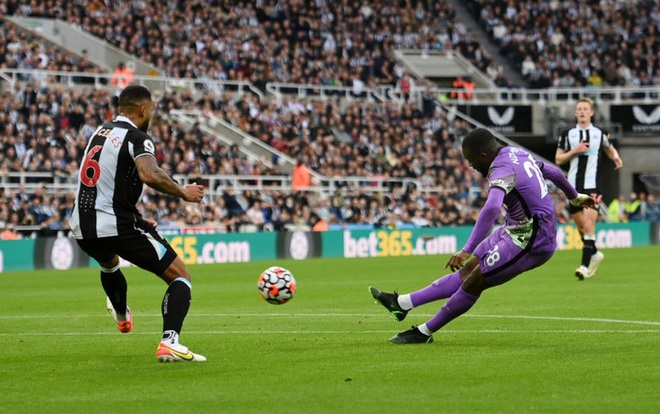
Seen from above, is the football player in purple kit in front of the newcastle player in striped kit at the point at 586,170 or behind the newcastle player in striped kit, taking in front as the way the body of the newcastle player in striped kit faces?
in front

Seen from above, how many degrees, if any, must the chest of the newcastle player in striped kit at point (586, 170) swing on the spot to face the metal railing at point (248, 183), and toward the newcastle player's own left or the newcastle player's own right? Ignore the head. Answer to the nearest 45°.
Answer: approximately 135° to the newcastle player's own right

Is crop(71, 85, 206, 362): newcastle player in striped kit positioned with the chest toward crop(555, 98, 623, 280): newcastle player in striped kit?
yes

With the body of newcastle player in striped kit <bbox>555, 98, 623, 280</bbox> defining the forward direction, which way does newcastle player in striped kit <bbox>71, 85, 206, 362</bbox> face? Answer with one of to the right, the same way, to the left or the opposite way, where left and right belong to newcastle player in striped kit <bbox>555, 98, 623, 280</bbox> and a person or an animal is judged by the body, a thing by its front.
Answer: the opposite way

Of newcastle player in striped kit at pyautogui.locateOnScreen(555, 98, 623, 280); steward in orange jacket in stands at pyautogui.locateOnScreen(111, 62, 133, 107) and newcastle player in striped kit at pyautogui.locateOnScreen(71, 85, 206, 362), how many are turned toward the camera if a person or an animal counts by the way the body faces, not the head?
2

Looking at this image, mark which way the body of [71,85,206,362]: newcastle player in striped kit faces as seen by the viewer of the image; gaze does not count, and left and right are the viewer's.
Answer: facing away from the viewer and to the right of the viewer

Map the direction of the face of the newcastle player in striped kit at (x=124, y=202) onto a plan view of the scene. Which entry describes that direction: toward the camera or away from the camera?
away from the camera

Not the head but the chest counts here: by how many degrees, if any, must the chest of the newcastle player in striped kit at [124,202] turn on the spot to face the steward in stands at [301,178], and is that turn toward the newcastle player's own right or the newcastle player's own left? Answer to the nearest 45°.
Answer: approximately 45° to the newcastle player's own left
